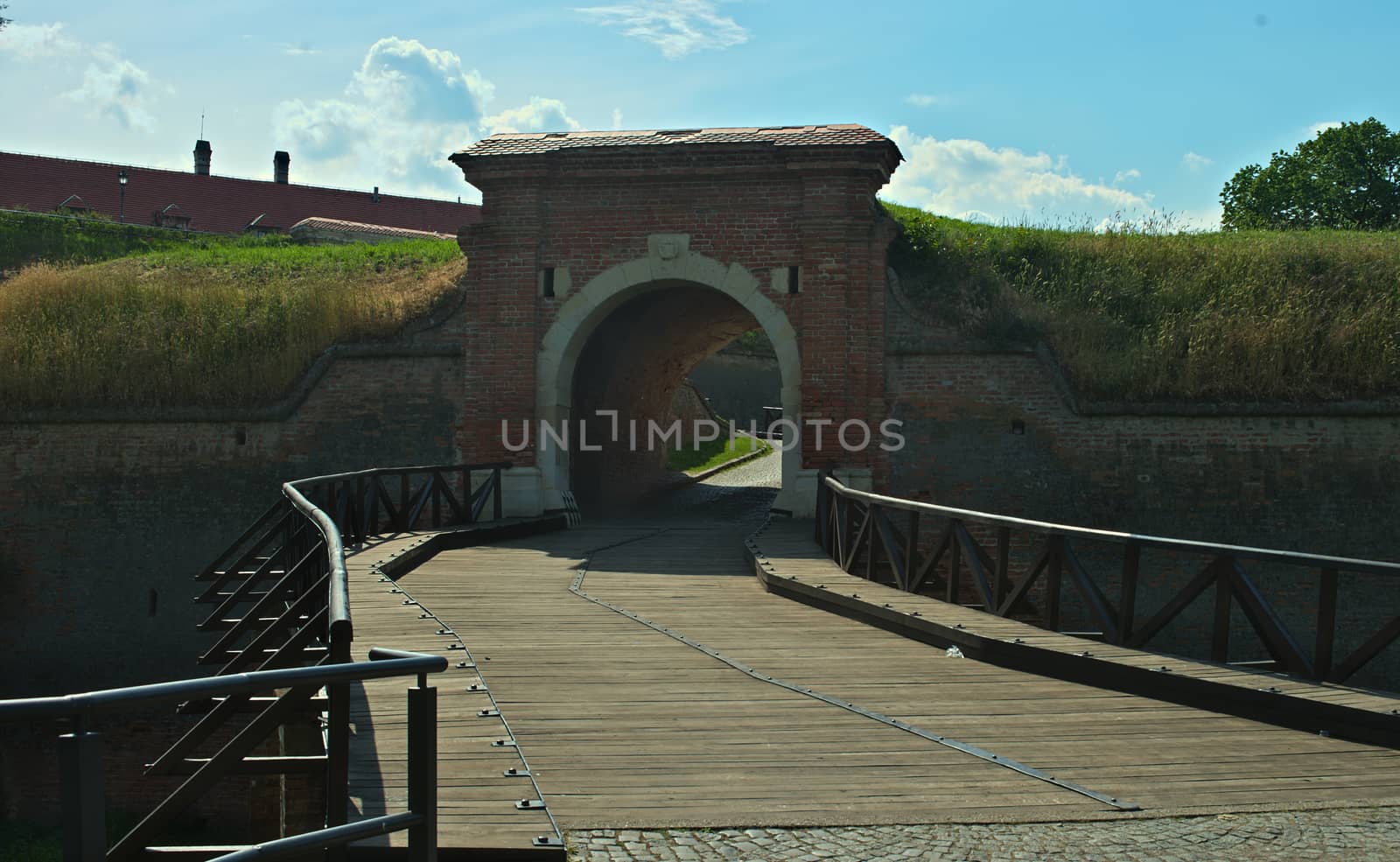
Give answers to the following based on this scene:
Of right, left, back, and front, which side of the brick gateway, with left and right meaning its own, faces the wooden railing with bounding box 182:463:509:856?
front

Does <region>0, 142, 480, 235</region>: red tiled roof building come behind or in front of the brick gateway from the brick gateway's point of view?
behind

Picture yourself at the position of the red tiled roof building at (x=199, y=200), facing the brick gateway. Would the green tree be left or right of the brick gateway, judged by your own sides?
left

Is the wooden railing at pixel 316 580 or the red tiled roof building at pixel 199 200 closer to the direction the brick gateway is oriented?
the wooden railing

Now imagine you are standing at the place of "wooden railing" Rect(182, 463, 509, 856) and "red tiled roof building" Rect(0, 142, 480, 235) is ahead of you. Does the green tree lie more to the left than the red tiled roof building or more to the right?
right

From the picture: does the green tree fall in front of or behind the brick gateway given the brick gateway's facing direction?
behind

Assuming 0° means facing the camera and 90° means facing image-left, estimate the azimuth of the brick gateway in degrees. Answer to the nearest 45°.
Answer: approximately 0°

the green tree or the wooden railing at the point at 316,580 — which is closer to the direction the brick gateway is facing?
the wooden railing

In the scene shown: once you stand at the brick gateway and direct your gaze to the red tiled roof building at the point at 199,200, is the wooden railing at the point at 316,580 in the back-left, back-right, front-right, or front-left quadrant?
back-left
